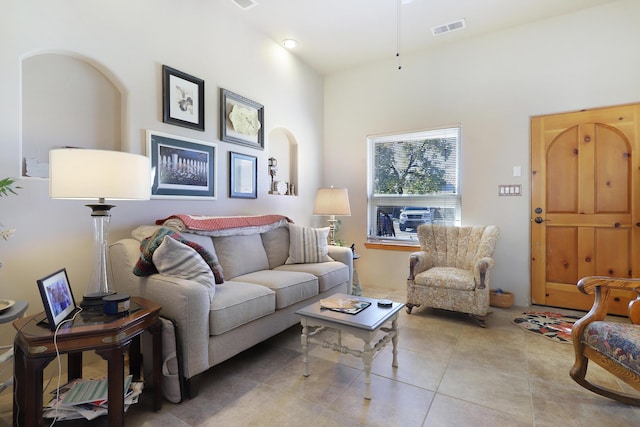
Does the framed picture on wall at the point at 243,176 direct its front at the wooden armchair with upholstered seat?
yes

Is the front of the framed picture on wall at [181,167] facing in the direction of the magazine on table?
yes

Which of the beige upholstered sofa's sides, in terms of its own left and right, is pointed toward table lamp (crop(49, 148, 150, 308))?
right

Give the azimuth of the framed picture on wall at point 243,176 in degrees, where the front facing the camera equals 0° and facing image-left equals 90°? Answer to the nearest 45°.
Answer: approximately 315°

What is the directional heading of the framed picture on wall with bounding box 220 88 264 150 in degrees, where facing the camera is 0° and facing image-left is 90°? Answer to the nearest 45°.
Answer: approximately 315°

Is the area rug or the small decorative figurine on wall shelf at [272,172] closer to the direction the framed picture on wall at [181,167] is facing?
the area rug

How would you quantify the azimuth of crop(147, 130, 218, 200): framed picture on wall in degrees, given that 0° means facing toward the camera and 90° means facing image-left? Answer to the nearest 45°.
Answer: approximately 315°

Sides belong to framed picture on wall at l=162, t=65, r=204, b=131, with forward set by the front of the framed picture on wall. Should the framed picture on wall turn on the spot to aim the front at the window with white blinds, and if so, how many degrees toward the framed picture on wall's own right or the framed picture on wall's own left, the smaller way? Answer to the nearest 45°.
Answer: approximately 45° to the framed picture on wall's own left

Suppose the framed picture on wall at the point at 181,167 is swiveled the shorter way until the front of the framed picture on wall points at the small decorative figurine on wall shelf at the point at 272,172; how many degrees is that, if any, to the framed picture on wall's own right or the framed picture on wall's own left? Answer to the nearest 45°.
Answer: approximately 90° to the framed picture on wall's own left

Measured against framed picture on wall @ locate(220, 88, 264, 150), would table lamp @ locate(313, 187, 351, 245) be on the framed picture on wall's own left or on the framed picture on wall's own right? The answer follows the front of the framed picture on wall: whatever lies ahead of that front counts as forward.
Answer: on the framed picture on wall's own left

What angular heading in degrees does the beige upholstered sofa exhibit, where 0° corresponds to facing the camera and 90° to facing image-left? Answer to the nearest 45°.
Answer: approximately 315°

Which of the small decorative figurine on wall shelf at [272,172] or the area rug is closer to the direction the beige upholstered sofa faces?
the area rug

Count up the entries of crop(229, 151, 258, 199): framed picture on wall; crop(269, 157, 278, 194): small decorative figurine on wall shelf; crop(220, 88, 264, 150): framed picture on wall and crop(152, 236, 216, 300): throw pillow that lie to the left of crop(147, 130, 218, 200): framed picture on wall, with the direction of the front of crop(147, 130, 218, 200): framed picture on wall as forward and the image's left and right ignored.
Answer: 3
